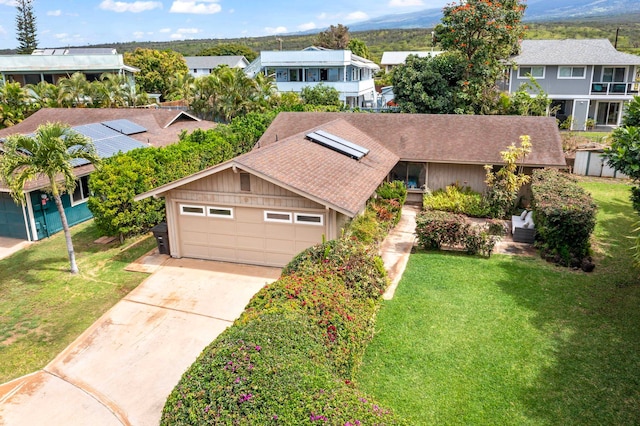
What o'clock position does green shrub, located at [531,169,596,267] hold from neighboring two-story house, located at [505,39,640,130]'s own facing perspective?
The green shrub is roughly at 12 o'clock from the neighboring two-story house.

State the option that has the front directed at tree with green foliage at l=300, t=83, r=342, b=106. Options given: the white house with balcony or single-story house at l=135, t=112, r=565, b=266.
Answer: the white house with balcony

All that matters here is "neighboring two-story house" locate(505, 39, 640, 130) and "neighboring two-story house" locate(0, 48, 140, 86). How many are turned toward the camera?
2

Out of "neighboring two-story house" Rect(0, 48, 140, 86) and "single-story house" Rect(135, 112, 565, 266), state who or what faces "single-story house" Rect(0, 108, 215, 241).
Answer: the neighboring two-story house

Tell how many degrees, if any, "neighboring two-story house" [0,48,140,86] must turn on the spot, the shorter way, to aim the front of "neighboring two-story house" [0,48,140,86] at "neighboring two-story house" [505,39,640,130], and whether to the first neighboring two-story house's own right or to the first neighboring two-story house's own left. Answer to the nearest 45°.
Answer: approximately 45° to the first neighboring two-story house's own left

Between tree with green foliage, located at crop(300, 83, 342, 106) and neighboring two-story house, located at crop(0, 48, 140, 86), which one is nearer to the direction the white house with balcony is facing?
the tree with green foliage

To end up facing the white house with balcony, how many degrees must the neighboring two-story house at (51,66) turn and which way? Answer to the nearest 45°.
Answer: approximately 45° to its left

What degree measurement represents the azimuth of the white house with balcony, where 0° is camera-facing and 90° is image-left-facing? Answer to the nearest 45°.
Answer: approximately 0°

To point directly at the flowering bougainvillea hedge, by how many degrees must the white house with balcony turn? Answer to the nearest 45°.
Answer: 0° — it already faces it
